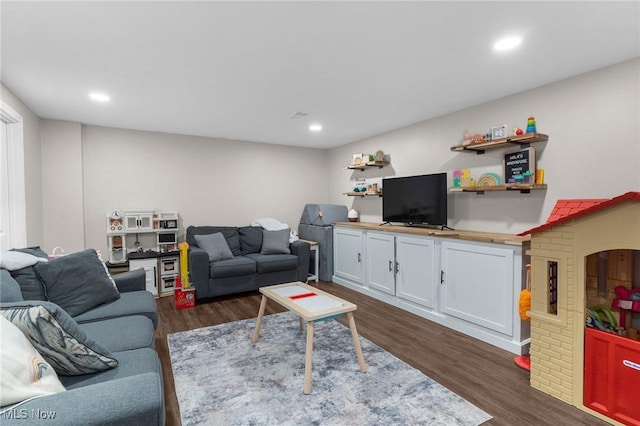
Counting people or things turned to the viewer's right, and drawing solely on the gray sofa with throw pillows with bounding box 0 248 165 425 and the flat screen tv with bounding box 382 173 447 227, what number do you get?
1

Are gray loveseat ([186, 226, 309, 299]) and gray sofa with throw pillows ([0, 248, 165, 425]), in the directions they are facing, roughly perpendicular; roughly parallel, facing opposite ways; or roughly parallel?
roughly perpendicular

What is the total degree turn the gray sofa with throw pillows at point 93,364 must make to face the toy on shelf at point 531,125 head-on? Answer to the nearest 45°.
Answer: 0° — it already faces it

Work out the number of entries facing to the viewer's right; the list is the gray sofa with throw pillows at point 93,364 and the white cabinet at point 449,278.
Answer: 1

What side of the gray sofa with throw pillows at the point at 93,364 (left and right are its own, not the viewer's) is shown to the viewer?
right

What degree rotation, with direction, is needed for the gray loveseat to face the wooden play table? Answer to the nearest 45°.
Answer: approximately 45° to its right

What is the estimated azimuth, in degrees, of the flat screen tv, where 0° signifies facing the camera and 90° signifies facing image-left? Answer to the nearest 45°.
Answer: approximately 45°
